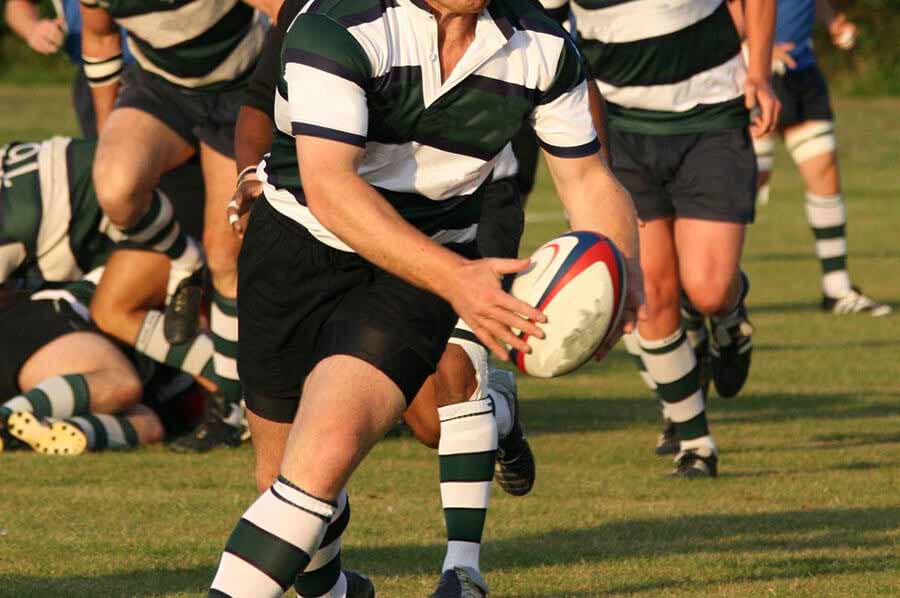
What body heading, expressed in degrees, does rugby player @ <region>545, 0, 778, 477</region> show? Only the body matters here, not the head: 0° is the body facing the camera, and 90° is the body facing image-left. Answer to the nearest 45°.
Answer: approximately 0°

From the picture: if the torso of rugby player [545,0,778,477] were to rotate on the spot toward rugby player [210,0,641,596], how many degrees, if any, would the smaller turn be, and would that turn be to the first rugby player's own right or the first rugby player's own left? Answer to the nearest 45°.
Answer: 0° — they already face them

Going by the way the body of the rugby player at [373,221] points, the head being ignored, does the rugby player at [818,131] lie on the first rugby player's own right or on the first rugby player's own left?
on the first rugby player's own left

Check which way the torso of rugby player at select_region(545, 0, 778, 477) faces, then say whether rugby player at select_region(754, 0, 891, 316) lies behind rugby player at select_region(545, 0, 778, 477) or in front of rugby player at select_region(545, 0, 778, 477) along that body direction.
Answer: behind

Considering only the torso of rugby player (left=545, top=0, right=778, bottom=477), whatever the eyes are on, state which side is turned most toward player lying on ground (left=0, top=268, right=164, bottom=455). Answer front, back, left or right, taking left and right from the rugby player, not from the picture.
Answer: right

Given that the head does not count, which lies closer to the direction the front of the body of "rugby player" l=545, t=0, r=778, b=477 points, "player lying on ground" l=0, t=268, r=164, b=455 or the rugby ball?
the rugby ball

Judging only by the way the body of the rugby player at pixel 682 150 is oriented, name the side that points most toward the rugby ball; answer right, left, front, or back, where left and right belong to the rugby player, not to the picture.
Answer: front

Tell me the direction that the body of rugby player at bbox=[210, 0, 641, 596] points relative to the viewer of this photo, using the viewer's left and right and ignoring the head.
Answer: facing the viewer and to the right of the viewer
